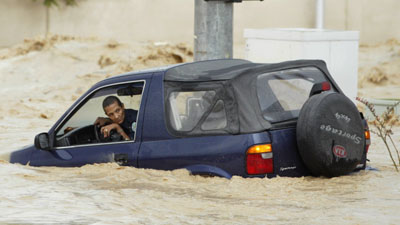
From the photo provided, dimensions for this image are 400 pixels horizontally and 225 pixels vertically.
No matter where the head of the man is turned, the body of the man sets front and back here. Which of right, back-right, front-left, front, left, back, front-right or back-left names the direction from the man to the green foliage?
back-right

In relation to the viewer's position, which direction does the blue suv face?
facing away from the viewer and to the left of the viewer

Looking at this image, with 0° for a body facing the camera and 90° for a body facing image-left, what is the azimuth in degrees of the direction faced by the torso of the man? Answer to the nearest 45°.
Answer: approximately 45°

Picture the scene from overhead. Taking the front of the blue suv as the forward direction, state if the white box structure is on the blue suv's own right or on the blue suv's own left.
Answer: on the blue suv's own right
